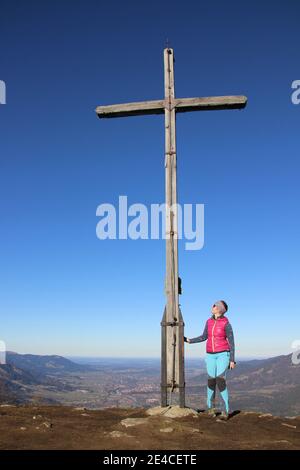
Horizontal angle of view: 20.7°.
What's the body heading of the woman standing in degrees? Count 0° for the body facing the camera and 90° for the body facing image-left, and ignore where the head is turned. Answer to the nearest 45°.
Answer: approximately 45°

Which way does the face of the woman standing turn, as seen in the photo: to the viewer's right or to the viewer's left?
to the viewer's left
